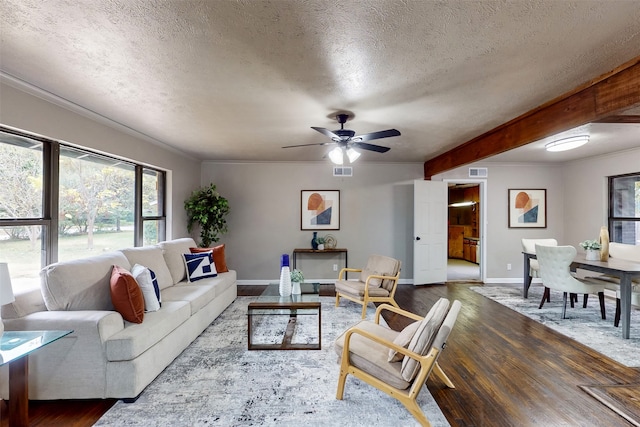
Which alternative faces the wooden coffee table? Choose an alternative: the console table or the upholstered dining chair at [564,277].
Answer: the console table

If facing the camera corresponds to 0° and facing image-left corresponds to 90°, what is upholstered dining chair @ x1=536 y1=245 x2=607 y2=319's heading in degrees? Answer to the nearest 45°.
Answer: approximately 225°

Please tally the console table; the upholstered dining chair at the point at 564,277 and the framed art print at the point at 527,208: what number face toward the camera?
2

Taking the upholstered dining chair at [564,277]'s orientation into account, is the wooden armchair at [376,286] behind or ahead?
behind

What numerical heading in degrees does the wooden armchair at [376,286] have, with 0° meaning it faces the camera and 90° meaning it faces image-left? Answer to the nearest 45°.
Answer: approximately 45°

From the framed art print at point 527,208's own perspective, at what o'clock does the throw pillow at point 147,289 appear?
The throw pillow is roughly at 1 o'clock from the framed art print.

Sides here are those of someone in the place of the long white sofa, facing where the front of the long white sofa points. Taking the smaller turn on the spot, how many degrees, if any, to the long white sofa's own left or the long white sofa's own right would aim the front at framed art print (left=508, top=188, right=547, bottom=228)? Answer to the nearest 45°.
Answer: approximately 45° to the long white sofa's own left

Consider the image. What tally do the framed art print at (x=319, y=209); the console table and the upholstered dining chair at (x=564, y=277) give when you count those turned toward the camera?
2

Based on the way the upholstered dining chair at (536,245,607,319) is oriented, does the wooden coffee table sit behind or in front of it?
behind

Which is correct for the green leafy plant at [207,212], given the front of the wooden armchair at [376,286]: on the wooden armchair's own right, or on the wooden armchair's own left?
on the wooden armchair's own right

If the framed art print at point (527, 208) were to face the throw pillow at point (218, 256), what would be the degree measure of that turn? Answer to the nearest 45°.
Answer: approximately 45° to its right

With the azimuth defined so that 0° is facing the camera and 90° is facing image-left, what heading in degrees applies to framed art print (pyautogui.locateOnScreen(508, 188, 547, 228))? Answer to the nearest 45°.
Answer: approximately 0°

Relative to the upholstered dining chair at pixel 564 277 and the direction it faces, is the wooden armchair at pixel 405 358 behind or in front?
behind

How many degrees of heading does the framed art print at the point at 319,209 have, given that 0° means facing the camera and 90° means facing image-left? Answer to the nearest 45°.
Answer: approximately 0°

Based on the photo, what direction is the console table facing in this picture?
toward the camera

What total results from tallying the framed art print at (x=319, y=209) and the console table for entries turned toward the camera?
2

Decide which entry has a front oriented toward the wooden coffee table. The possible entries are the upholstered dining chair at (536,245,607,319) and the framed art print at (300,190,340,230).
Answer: the framed art print

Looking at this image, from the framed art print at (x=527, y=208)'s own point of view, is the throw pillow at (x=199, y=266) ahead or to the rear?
ahead

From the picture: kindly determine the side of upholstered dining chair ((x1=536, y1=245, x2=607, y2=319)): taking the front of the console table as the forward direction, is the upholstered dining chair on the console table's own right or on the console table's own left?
on the console table's own left
